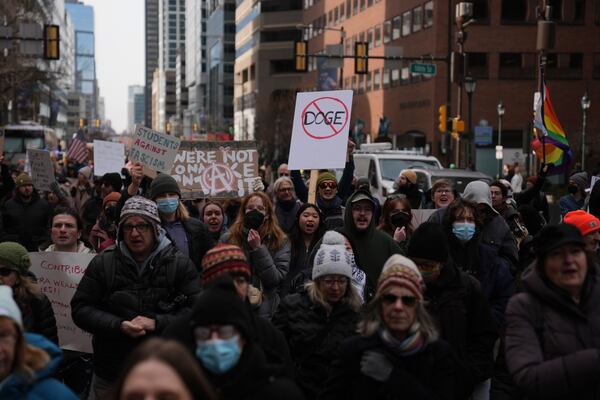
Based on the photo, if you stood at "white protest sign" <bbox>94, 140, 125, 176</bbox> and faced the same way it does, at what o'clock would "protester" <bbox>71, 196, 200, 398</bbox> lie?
The protester is roughly at 12 o'clock from the white protest sign.

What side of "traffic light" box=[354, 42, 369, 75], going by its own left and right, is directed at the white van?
back

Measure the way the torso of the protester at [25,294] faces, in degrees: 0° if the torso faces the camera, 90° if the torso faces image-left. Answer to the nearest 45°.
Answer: approximately 45°

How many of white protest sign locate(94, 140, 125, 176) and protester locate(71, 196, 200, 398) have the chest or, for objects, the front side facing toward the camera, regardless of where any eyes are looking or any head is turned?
2

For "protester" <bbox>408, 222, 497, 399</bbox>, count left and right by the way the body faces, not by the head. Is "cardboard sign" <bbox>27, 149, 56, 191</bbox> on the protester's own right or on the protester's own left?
on the protester's own right

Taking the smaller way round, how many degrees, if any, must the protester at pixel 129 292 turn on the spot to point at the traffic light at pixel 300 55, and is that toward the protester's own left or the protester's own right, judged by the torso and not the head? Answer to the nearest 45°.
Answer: approximately 180°

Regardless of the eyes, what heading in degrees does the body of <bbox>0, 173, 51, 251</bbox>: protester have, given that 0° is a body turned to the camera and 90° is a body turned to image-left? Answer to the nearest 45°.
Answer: approximately 0°

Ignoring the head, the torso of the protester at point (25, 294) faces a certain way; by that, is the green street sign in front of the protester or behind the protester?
behind
